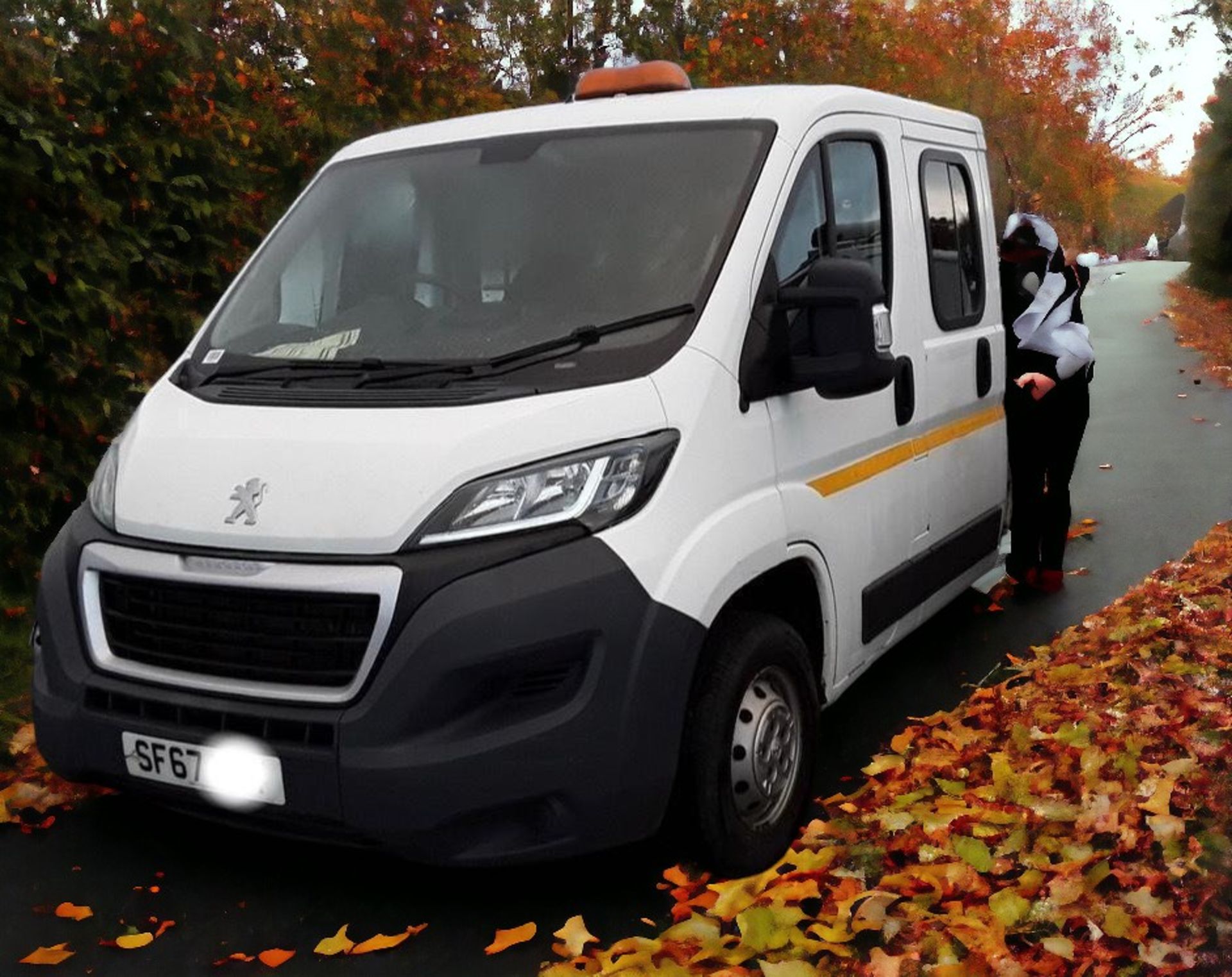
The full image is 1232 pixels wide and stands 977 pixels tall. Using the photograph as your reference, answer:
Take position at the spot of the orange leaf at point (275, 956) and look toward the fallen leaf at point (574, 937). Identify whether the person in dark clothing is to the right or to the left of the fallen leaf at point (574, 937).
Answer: left

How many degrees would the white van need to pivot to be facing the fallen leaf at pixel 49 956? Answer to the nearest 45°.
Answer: approximately 45° to its right

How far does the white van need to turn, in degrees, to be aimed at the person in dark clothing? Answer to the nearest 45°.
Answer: approximately 180°

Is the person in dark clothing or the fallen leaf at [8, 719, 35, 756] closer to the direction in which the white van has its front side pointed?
the fallen leaf

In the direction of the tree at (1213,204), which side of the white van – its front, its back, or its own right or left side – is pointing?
back

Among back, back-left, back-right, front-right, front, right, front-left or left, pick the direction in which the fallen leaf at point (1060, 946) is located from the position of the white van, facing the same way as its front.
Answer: left

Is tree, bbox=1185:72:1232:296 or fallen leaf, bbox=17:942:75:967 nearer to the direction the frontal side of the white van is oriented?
the fallen leaf

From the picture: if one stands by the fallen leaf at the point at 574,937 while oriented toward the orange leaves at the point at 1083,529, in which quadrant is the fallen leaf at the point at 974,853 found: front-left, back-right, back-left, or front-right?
front-right

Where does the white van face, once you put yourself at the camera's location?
facing the viewer and to the left of the viewer
